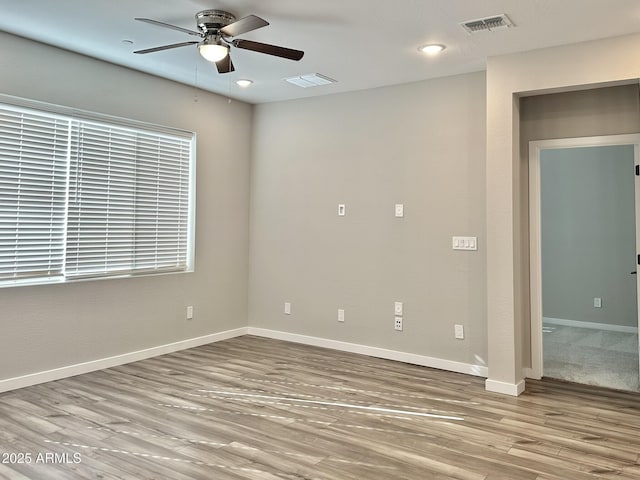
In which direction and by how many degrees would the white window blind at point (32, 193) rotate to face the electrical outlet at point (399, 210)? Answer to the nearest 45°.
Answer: approximately 45° to its left

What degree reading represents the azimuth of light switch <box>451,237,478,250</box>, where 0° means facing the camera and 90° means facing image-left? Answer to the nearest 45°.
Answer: approximately 0°

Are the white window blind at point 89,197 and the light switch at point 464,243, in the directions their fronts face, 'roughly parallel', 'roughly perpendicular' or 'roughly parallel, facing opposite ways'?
roughly perpendicular

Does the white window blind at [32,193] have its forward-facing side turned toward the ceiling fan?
yes

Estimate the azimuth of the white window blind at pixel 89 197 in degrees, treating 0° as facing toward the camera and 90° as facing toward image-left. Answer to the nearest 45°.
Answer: approximately 315°

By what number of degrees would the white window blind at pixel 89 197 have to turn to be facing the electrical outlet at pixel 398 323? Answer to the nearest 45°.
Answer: approximately 45° to its left

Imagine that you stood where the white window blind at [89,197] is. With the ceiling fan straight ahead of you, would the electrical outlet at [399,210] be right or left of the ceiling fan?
left
